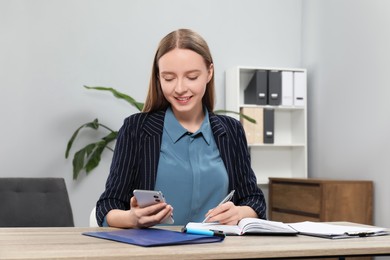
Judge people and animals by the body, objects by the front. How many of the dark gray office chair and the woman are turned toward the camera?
2

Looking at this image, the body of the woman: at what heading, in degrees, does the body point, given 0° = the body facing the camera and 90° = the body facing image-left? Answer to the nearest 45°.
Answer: approximately 0°

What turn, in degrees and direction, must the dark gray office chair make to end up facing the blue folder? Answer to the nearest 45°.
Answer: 0° — it already faces it

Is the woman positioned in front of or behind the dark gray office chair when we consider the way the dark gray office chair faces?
in front

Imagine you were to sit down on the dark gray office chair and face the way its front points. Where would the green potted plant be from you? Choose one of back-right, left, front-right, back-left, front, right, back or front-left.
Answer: back

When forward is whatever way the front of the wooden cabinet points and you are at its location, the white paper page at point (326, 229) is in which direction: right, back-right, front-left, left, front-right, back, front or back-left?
front-left
